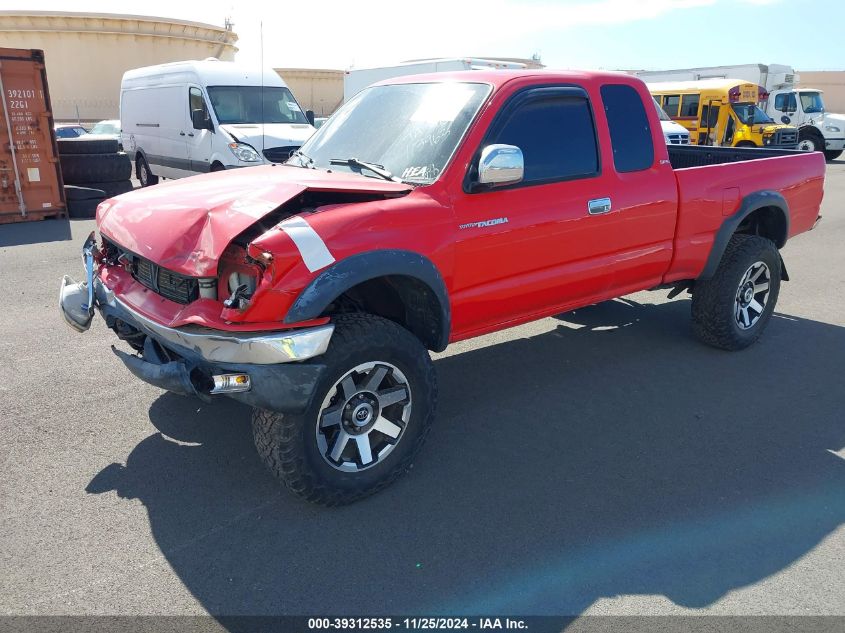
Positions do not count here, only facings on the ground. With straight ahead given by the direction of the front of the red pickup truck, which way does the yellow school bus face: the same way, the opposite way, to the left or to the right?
to the left

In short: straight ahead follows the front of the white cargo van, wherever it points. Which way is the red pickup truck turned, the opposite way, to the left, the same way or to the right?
to the right

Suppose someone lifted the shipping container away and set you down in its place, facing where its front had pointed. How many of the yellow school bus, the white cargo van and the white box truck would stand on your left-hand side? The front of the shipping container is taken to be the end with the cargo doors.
3

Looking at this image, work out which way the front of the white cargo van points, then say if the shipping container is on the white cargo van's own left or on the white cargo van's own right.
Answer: on the white cargo van's own right

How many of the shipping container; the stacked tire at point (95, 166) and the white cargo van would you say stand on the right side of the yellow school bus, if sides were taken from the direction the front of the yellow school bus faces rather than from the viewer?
3

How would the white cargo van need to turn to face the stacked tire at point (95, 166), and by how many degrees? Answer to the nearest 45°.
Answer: approximately 135° to its right

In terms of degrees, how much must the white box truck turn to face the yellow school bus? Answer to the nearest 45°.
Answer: approximately 90° to its right

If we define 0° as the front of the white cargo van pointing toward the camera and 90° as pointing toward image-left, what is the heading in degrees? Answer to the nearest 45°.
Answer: approximately 315°

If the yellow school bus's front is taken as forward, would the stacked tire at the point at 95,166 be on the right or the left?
on its right

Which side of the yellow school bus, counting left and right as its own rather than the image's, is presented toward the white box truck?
left

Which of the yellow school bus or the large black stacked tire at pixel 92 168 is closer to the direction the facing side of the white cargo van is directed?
the yellow school bus

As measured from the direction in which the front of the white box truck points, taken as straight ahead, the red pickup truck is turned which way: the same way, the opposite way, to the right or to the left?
to the right

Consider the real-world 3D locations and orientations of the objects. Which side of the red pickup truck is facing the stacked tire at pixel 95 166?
right

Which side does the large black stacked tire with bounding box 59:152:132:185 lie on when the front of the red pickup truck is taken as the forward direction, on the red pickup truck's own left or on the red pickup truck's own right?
on the red pickup truck's own right

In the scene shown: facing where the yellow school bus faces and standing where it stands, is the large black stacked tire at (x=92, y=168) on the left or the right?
on its right
